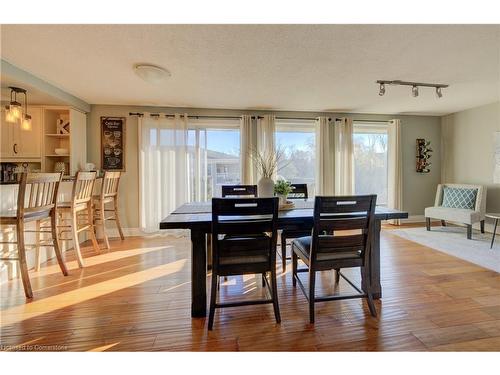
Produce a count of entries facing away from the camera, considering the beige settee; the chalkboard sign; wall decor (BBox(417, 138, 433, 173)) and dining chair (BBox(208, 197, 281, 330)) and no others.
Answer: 1

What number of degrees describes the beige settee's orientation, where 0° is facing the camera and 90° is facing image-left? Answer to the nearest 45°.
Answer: approximately 45°

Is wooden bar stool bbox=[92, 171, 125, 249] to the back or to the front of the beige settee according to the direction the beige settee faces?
to the front

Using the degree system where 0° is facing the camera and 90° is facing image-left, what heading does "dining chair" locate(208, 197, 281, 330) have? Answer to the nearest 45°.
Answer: approximately 180°

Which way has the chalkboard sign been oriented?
toward the camera

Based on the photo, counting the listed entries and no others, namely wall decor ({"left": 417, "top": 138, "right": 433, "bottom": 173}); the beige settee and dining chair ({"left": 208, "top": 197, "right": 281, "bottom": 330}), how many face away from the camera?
1

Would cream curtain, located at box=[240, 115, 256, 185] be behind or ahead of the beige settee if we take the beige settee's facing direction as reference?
ahead
